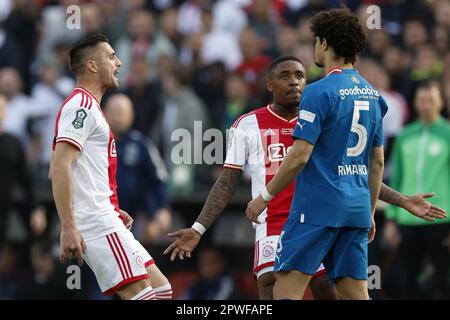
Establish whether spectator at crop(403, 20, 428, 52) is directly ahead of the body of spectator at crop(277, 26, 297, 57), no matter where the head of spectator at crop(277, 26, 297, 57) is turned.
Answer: no

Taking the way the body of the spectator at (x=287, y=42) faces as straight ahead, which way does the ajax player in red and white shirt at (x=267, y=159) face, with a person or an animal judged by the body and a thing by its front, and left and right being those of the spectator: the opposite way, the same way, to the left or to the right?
the same way

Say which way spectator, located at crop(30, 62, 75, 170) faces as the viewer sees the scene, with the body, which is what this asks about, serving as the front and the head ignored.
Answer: toward the camera

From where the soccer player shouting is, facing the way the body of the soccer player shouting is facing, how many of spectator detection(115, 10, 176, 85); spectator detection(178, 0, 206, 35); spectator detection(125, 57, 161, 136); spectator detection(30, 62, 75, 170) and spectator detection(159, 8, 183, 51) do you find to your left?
5

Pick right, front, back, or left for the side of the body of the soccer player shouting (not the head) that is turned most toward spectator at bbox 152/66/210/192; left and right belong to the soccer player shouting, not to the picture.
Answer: left

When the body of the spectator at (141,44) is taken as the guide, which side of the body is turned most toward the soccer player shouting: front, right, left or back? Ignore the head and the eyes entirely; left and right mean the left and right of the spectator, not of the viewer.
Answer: front

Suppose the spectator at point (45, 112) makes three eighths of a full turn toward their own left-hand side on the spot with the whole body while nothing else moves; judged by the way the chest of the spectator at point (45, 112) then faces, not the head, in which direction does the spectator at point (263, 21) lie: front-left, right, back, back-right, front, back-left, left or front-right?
front-right

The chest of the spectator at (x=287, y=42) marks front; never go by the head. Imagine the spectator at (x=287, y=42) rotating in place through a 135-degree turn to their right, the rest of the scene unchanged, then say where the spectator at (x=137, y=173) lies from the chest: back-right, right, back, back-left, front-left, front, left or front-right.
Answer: left

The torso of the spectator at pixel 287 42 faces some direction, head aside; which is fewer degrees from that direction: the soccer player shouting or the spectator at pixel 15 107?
the soccer player shouting

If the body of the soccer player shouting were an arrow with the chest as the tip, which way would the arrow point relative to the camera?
to the viewer's right

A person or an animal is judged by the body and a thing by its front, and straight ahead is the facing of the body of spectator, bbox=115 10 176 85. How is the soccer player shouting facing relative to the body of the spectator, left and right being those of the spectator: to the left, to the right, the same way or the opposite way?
to the left

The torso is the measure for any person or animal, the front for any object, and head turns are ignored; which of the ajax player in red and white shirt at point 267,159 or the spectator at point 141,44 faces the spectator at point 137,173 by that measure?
the spectator at point 141,44

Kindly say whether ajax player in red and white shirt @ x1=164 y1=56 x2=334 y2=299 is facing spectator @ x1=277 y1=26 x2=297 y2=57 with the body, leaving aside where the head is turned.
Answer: no

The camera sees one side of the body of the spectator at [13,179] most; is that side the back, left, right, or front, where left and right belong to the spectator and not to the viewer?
front
